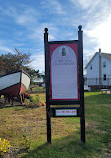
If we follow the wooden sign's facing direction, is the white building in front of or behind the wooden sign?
behind

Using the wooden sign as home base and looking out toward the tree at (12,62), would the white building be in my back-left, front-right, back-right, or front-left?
front-right

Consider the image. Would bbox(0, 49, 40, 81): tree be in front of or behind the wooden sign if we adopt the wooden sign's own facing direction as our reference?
behind

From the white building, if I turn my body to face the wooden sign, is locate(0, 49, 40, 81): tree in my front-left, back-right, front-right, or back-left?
front-right

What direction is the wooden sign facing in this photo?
toward the camera

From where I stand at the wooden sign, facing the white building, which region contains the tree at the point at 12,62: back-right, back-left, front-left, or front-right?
front-left

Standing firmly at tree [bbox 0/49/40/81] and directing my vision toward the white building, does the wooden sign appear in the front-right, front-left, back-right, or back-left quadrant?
front-right
